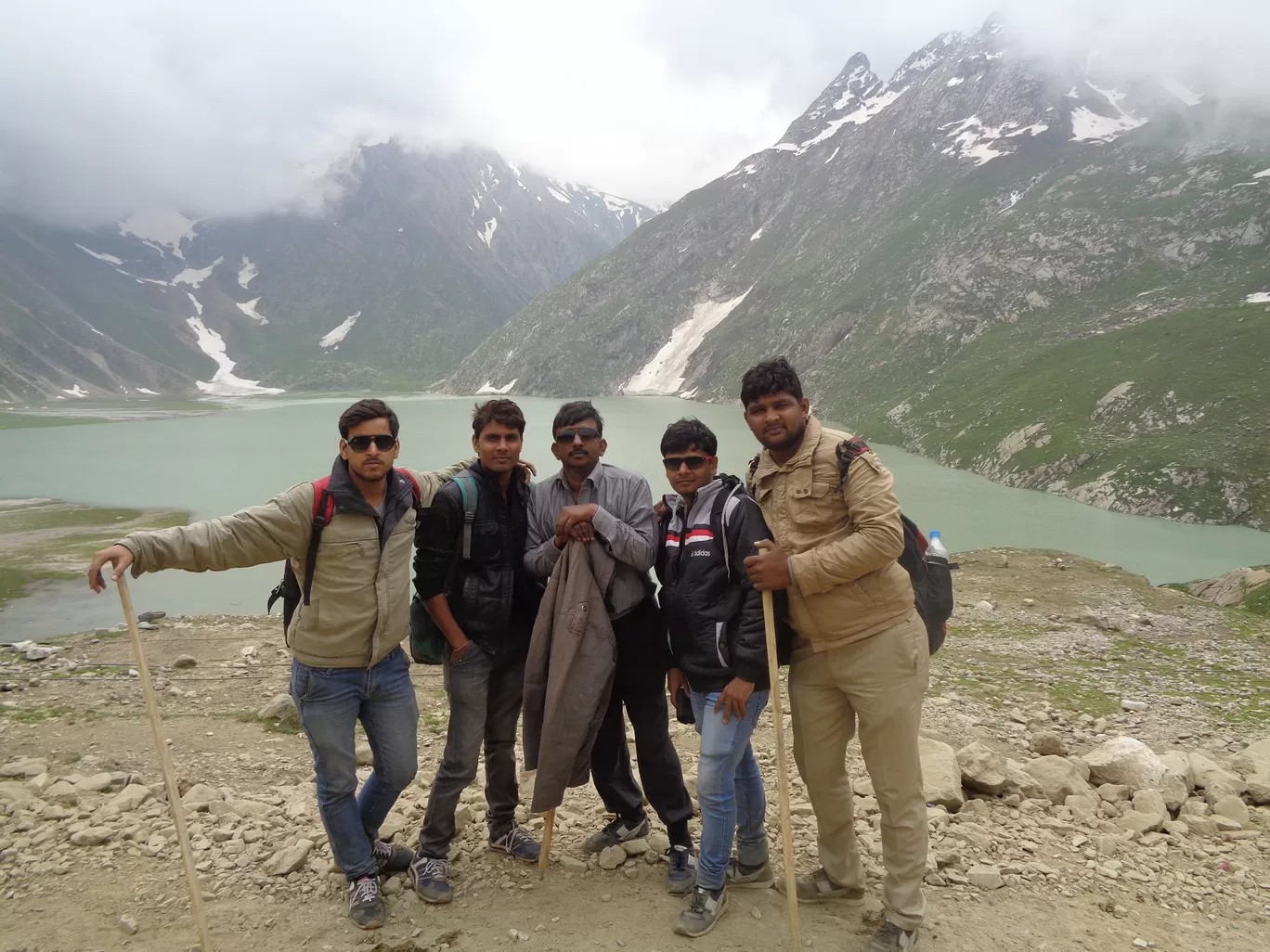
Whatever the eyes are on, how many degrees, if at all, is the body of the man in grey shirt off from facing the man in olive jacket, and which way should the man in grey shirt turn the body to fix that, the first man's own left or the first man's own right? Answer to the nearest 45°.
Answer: approximately 90° to the first man's own right

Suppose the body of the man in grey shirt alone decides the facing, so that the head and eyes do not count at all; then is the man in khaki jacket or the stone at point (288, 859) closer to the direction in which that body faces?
the man in khaki jacket

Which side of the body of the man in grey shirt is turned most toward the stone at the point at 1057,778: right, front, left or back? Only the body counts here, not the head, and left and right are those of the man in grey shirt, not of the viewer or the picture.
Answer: left

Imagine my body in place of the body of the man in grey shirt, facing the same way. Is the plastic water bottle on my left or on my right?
on my left

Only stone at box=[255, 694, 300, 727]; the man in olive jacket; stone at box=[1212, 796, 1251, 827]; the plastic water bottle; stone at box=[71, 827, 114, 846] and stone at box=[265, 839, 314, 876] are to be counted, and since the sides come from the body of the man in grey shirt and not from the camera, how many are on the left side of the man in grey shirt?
2

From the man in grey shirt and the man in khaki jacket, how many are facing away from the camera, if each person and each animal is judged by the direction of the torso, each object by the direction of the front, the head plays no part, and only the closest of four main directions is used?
0

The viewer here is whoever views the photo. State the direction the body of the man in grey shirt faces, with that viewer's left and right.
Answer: facing the viewer

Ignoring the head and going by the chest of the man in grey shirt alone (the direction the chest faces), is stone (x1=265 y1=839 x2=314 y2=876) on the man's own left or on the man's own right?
on the man's own right

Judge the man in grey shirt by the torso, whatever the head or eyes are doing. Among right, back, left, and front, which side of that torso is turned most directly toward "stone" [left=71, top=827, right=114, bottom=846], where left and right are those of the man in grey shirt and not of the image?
right

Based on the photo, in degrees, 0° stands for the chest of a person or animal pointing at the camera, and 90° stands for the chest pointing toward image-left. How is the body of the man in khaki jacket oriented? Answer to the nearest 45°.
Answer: approximately 45°

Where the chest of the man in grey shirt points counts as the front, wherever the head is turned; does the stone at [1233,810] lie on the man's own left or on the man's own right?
on the man's own left
